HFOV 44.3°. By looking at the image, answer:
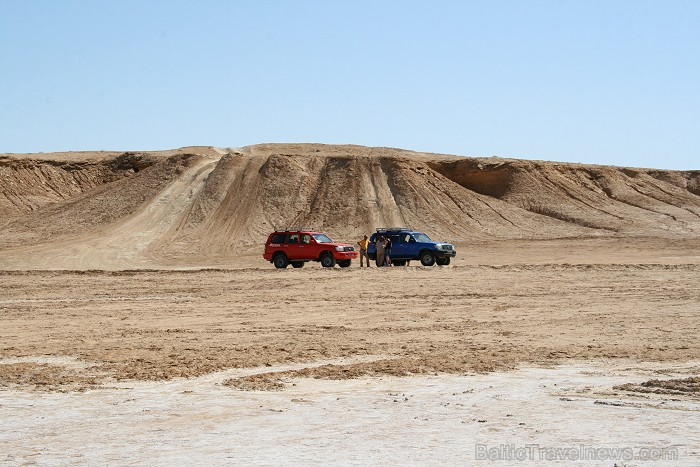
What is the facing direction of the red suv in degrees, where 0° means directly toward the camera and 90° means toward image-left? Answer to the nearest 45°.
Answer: approximately 315°

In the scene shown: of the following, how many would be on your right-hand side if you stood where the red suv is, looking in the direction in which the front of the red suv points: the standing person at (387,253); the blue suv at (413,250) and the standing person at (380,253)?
0

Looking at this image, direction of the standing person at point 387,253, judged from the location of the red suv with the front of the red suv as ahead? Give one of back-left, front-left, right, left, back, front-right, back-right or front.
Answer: front-left

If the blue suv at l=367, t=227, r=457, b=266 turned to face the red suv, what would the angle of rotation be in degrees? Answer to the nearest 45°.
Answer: approximately 135° to its right

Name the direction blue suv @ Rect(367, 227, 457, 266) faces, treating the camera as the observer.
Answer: facing the viewer and to the right of the viewer

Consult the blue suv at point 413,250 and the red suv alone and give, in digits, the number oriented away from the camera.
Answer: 0

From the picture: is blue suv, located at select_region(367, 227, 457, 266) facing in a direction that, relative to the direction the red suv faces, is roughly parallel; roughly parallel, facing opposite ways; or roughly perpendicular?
roughly parallel

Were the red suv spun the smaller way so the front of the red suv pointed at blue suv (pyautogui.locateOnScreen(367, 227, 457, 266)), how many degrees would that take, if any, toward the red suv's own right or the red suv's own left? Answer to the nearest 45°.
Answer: approximately 45° to the red suv's own left

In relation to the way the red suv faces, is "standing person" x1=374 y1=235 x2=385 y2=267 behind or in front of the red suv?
in front

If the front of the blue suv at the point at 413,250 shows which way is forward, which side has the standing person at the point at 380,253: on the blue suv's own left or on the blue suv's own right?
on the blue suv's own right
